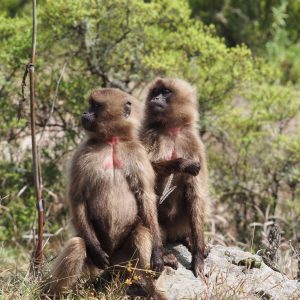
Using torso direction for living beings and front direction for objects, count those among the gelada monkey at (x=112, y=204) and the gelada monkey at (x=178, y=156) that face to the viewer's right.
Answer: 0

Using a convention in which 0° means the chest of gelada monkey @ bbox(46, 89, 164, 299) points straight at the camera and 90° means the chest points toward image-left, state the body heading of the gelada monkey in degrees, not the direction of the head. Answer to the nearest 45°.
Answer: approximately 0°

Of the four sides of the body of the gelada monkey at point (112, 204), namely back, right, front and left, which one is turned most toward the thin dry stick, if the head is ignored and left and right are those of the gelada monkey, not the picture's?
right

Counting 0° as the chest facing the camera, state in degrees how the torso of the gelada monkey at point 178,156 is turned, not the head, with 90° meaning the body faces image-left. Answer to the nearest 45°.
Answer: approximately 45°

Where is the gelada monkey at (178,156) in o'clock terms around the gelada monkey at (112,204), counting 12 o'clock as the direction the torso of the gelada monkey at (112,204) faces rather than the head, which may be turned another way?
the gelada monkey at (178,156) is roughly at 7 o'clock from the gelada monkey at (112,204).
